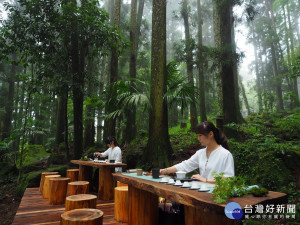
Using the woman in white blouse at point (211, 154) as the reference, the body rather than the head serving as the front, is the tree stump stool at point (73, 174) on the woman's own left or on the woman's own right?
on the woman's own right

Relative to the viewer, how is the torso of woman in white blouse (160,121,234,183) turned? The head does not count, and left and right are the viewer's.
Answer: facing the viewer and to the left of the viewer

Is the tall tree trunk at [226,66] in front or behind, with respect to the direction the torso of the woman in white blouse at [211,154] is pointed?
behind

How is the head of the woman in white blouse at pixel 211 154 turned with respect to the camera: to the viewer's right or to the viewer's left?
to the viewer's left

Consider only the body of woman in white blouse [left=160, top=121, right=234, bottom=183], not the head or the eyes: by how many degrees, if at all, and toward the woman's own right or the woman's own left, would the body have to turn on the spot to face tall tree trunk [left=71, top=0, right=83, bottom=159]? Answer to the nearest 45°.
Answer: approximately 90° to the woman's own right

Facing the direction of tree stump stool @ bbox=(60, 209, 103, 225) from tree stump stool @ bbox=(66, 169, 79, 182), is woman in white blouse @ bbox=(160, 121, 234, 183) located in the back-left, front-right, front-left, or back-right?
front-left

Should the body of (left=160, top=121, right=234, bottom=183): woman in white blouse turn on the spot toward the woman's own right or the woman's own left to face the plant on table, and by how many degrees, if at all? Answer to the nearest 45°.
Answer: approximately 45° to the woman's own left

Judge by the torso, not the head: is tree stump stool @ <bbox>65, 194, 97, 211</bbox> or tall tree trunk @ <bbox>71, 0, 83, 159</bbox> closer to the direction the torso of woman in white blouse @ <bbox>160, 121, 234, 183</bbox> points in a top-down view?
the tree stump stool

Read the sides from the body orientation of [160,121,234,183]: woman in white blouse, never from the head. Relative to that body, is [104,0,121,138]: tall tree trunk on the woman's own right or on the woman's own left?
on the woman's own right

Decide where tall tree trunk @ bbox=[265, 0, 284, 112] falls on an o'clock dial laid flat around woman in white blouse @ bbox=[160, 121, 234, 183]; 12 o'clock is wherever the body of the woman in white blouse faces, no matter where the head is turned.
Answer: The tall tree trunk is roughly at 5 o'clock from the woman in white blouse.
